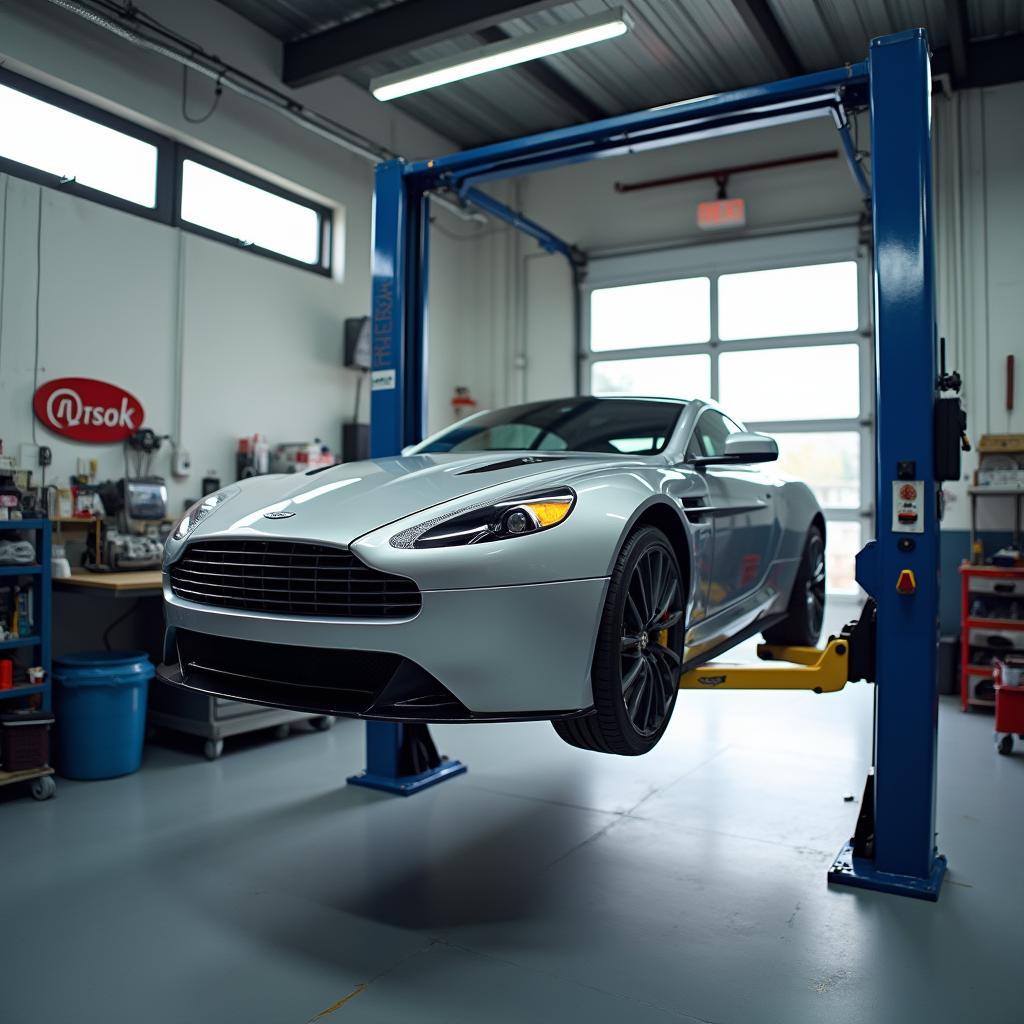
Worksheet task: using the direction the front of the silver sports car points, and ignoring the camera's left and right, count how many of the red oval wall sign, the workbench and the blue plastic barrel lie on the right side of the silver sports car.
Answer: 3

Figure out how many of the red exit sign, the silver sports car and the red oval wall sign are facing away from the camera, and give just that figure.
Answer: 0

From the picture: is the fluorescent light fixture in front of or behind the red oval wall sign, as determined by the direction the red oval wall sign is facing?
in front

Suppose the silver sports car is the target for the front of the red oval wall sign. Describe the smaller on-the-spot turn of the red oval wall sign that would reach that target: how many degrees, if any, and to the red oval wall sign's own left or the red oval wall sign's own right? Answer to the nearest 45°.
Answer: approximately 45° to the red oval wall sign's own right

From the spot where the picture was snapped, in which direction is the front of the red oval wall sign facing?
facing the viewer and to the right of the viewer

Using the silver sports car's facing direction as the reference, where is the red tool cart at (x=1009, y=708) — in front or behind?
behind

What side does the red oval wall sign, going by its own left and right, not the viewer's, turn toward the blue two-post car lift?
front

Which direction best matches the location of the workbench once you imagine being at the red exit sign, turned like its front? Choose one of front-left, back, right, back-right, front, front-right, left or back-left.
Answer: front-right

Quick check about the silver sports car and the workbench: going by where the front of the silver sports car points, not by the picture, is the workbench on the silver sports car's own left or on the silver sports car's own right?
on the silver sports car's own right

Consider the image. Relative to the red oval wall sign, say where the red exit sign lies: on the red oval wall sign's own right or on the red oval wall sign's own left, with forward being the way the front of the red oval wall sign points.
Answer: on the red oval wall sign's own left

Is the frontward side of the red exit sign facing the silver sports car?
yes

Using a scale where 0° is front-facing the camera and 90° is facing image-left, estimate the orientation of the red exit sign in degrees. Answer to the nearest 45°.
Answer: approximately 0°

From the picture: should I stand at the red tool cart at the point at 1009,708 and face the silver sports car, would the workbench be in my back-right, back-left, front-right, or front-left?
front-right

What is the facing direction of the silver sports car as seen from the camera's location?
facing the viewer and to the left of the viewer

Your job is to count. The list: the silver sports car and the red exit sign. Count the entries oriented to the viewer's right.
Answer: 0

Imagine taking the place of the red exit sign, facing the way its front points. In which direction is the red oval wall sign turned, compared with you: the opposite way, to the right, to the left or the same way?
to the left

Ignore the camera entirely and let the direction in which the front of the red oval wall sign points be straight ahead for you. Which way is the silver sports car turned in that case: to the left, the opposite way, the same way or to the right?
to the right
